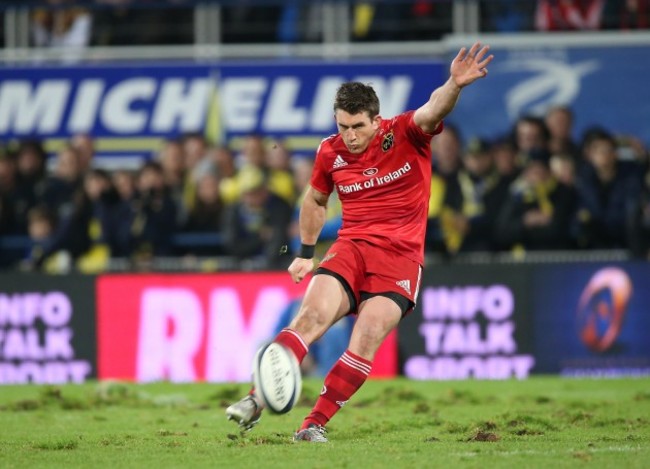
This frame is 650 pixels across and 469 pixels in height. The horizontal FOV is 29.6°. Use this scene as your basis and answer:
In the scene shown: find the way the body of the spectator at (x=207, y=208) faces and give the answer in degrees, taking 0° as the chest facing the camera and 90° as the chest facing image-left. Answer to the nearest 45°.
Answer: approximately 0°

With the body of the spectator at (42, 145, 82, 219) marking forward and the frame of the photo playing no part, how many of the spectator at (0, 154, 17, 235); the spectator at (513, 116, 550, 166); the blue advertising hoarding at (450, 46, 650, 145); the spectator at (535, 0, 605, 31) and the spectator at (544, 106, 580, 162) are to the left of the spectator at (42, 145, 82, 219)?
4

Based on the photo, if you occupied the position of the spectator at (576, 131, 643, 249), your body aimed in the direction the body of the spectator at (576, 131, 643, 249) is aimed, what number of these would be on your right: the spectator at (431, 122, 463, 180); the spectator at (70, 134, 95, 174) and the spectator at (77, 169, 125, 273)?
3

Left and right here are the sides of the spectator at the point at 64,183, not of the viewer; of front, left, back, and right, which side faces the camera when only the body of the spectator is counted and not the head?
front

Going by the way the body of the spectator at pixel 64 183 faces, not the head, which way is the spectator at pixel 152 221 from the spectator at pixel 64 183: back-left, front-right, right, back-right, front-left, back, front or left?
front-left

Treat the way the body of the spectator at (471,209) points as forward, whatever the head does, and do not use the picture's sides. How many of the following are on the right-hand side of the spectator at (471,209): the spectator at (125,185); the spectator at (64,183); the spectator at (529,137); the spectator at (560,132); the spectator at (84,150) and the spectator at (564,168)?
3

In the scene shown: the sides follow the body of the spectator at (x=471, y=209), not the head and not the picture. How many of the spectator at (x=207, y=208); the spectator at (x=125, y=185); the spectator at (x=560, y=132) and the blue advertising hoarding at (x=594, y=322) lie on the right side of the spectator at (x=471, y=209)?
2

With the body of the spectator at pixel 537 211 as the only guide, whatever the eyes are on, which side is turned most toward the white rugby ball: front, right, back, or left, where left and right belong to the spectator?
front
